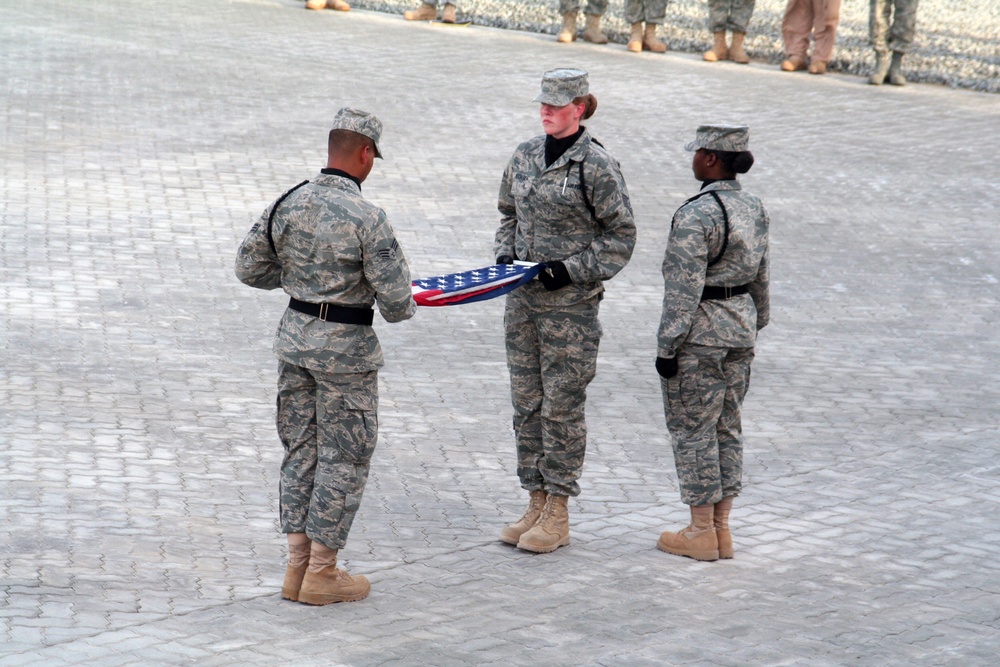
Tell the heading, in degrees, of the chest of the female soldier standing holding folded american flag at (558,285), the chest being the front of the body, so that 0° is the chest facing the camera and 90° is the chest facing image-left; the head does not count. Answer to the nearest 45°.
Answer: approximately 45°

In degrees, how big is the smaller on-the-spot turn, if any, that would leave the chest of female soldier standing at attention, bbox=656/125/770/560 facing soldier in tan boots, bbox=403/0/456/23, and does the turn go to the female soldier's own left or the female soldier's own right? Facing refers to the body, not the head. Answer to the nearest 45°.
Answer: approximately 45° to the female soldier's own right

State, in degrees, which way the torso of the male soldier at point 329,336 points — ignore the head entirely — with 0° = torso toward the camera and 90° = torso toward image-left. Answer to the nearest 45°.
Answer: approximately 225°

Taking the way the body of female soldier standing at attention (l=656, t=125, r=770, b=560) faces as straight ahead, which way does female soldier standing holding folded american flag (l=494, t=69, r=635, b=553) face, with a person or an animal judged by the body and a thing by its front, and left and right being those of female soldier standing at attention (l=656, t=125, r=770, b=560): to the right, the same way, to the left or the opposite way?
to the left

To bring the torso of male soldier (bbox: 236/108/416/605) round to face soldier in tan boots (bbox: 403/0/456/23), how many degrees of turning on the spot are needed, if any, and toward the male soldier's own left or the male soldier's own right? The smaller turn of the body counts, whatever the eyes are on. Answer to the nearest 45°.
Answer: approximately 45° to the male soldier's own left

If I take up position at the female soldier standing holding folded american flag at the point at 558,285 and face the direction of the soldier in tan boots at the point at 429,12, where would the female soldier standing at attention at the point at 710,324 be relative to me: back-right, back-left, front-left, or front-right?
back-right

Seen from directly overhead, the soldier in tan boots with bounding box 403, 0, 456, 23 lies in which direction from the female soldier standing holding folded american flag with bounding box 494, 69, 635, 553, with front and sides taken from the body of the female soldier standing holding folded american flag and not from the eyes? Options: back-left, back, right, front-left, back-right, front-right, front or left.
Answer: back-right

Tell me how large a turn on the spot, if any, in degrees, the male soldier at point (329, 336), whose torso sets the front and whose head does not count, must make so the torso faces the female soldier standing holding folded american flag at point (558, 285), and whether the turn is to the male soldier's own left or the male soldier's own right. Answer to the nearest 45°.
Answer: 0° — they already face them

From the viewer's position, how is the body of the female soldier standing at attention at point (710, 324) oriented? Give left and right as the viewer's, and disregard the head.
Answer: facing away from the viewer and to the left of the viewer
